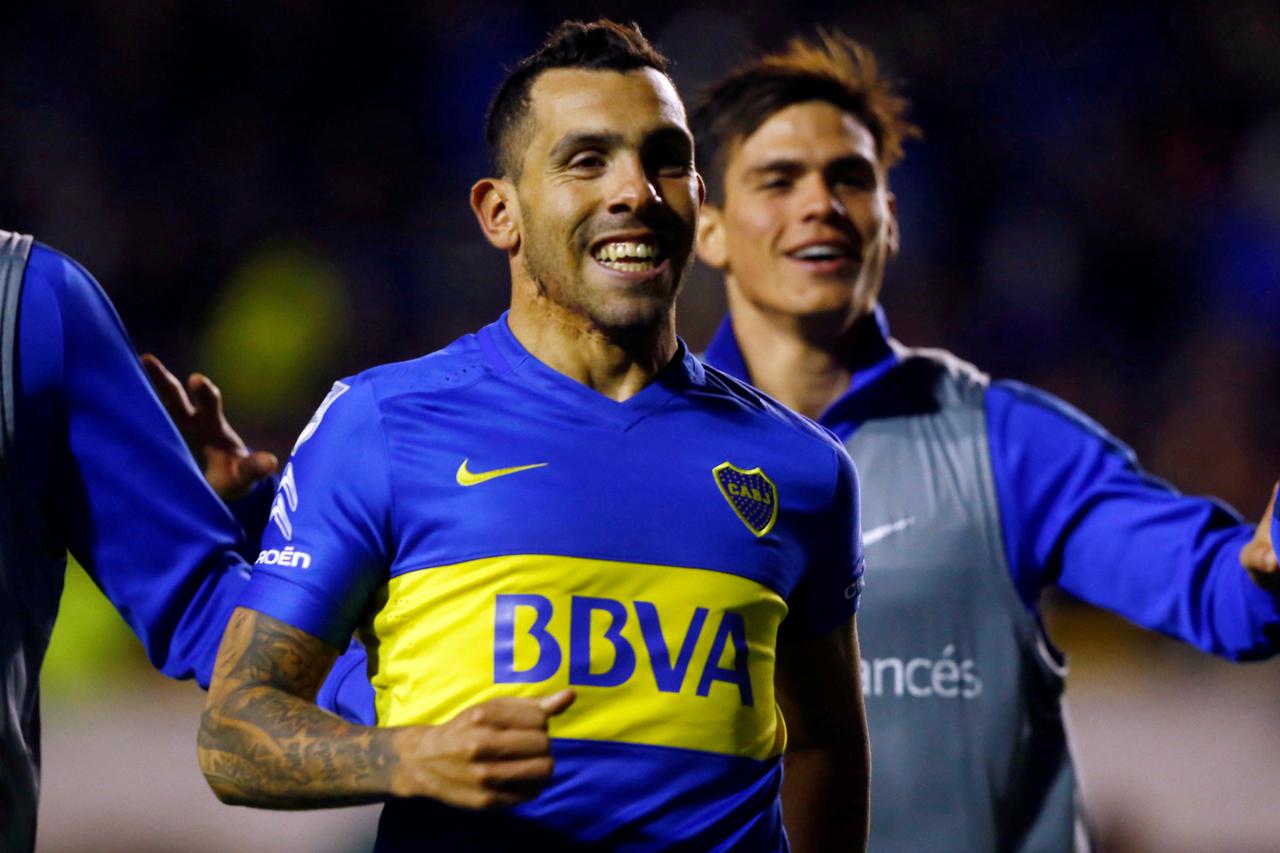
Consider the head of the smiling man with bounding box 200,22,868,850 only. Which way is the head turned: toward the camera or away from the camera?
toward the camera

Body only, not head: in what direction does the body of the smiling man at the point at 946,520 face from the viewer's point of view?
toward the camera

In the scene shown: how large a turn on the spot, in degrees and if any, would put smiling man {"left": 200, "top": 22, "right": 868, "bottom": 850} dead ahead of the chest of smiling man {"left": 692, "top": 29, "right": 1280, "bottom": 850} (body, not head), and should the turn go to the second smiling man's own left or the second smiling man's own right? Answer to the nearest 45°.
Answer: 0° — they already face them

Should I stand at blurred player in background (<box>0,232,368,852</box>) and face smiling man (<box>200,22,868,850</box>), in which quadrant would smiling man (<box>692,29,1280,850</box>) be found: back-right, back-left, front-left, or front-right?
front-left

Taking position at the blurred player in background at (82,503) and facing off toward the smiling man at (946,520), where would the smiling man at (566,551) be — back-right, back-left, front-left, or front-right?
front-right
